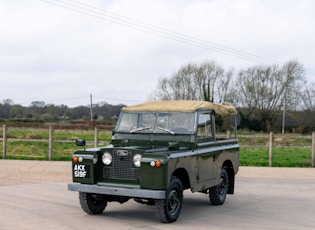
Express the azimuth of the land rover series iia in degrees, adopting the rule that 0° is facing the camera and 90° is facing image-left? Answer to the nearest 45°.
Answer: approximately 45°
